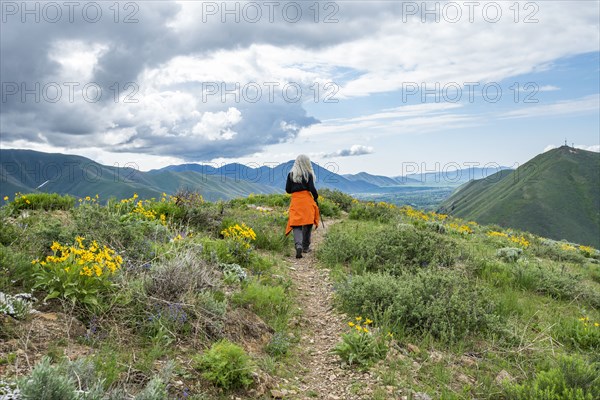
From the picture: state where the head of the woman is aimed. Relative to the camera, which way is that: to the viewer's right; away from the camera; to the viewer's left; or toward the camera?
away from the camera

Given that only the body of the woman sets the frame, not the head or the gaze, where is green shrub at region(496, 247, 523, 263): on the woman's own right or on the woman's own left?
on the woman's own right

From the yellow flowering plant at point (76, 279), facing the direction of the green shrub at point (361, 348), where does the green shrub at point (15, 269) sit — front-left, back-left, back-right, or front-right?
back-left

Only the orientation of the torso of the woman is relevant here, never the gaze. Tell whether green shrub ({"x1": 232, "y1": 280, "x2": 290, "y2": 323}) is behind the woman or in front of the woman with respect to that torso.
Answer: behind

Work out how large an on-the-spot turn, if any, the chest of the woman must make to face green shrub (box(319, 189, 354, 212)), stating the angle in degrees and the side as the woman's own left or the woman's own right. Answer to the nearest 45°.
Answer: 0° — they already face it

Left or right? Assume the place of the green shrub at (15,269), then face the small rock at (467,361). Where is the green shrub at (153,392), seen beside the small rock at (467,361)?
right

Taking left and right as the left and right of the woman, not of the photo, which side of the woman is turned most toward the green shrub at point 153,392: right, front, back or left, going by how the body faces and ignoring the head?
back

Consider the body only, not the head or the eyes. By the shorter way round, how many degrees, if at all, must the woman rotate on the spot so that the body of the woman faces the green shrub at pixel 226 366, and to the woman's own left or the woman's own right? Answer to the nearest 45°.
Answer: approximately 180°

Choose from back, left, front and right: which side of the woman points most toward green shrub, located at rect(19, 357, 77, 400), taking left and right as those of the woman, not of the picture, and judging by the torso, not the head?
back

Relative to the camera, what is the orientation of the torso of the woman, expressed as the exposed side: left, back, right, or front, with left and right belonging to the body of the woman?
back
